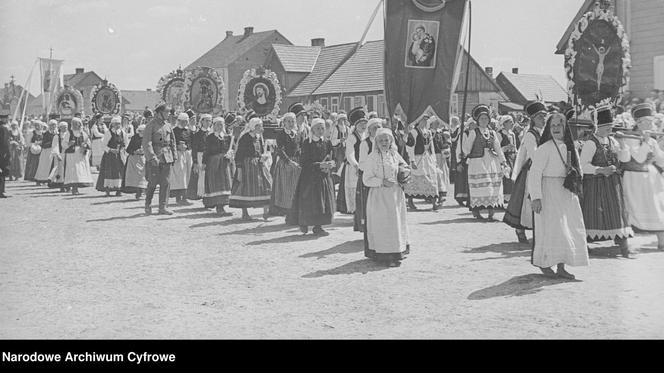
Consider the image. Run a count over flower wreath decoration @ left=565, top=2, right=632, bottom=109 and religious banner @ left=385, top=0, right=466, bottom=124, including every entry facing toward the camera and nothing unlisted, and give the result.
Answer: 2

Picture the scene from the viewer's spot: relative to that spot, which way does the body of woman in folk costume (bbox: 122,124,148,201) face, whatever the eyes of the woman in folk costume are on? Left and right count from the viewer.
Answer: facing the viewer and to the right of the viewer

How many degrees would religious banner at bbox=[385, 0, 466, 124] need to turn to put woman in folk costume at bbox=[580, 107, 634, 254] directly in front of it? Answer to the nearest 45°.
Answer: approximately 90° to its left

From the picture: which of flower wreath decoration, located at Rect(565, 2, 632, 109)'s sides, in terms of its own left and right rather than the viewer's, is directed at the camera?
front
